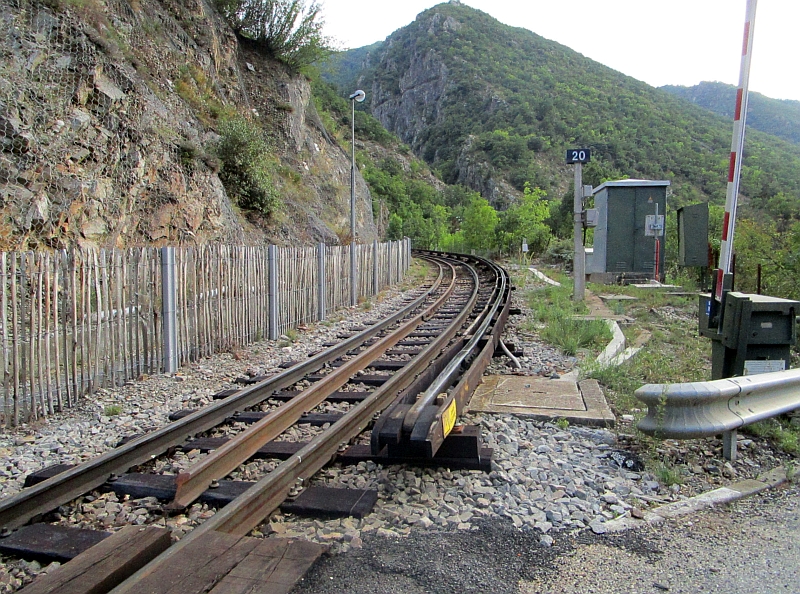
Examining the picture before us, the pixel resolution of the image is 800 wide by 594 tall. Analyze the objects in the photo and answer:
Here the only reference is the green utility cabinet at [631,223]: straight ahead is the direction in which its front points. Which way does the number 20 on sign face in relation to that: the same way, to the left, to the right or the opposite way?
the same way

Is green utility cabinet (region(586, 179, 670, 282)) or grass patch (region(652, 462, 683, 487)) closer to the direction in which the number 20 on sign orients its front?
the grass patch

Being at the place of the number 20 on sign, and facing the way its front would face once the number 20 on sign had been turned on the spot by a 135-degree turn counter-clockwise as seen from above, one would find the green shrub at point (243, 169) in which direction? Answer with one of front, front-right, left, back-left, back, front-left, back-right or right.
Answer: back-left

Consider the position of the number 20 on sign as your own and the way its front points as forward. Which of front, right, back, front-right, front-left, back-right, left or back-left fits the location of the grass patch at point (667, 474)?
front

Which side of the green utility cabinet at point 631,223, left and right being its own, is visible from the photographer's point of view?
front

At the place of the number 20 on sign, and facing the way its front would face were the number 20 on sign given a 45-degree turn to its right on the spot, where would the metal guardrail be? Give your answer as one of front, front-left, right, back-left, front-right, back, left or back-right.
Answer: front-left

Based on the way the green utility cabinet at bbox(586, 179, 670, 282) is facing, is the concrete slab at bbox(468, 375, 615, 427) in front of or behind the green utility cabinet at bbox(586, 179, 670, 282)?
in front

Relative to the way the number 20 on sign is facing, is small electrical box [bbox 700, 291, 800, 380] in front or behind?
in front

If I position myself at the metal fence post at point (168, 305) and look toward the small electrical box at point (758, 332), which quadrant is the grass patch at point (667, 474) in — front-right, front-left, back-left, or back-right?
front-right

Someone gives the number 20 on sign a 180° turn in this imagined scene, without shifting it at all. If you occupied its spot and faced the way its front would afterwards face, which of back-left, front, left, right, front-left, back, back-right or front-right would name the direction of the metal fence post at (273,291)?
back-left

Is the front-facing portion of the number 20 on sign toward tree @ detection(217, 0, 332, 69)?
no

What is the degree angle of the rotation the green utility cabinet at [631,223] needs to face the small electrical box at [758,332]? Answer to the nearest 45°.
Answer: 0° — it already faces it

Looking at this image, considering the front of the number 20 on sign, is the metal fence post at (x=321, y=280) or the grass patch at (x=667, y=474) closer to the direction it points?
the grass patch

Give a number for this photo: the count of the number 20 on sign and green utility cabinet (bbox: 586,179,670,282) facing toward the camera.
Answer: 2

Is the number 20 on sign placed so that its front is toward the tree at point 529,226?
no

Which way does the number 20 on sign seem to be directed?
toward the camera

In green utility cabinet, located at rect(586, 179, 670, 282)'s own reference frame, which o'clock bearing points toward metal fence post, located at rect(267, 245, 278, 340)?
The metal fence post is roughly at 1 o'clock from the green utility cabinet.
